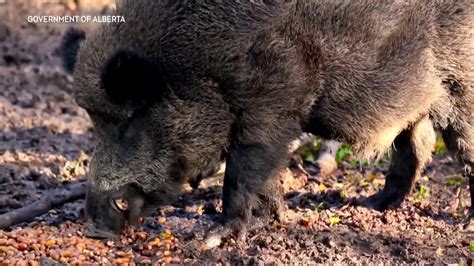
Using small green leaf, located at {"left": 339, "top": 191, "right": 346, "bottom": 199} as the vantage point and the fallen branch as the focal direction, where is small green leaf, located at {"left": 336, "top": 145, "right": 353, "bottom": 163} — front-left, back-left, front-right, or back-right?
back-right

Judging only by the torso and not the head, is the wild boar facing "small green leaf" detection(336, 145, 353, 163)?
no

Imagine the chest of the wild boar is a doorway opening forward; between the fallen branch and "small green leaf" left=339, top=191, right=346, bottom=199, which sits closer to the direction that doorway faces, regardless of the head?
the fallen branch

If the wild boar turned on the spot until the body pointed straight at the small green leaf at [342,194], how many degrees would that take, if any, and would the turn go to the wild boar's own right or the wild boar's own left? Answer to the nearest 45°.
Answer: approximately 135° to the wild boar's own right

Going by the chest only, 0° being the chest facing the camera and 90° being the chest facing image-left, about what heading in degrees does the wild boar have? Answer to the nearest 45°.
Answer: approximately 90°

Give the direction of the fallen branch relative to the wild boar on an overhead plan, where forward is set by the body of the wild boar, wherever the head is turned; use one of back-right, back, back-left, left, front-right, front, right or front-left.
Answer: front
